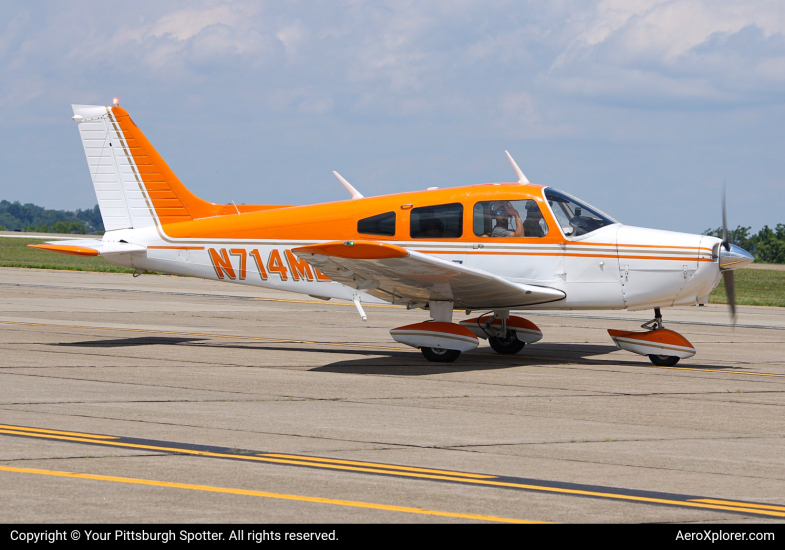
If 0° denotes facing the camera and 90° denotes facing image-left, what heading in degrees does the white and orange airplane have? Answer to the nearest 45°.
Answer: approximately 270°
